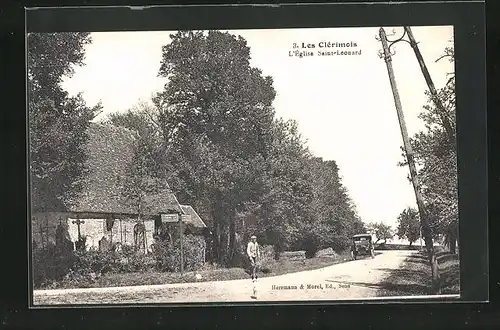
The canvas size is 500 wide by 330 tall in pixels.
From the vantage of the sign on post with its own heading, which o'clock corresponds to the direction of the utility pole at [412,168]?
The utility pole is roughly at 9 o'clock from the sign on post.
